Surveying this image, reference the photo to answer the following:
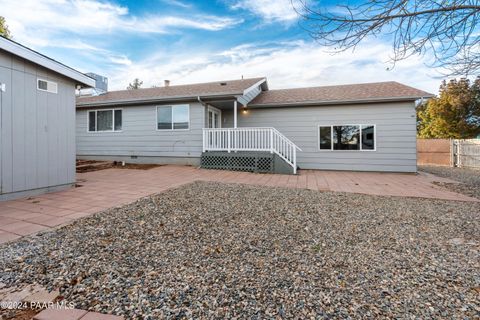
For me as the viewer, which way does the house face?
facing the viewer

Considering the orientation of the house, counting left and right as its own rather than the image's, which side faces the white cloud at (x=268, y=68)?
back

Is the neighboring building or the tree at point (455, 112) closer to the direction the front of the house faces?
the neighboring building

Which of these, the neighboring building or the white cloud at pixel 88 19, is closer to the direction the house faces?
the neighboring building

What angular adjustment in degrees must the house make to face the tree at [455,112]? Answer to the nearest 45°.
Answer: approximately 135° to its left
